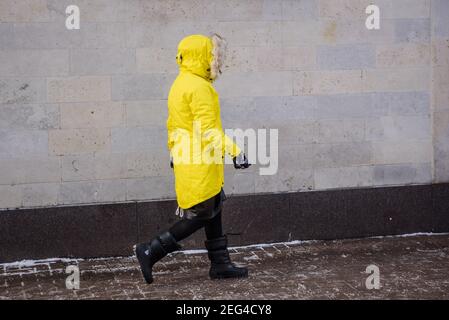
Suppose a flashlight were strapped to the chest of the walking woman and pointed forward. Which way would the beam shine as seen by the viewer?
to the viewer's right

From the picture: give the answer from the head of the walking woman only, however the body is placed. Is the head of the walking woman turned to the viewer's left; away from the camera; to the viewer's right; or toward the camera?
to the viewer's right
